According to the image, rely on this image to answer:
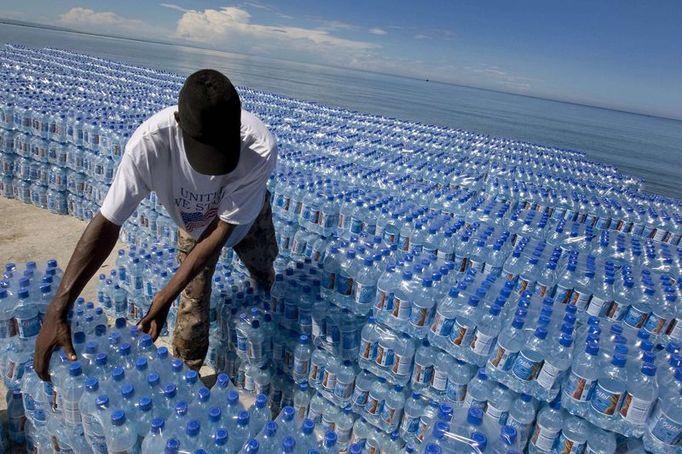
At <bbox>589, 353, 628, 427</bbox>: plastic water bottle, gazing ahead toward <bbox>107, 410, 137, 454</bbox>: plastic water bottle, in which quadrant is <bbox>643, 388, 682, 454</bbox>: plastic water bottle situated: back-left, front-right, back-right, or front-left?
back-left

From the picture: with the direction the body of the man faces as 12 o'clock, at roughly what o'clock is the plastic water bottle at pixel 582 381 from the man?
The plastic water bottle is roughly at 10 o'clock from the man.

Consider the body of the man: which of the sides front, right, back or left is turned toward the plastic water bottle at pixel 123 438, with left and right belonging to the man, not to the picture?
front

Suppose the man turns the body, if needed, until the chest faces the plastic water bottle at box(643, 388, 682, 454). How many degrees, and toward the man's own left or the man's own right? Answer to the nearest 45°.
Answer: approximately 45° to the man's own left

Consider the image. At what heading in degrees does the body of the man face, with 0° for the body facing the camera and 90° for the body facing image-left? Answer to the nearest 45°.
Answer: approximately 0°
